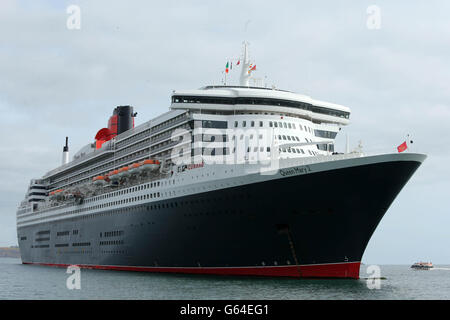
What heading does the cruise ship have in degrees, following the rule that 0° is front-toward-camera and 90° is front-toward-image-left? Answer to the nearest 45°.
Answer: approximately 315°

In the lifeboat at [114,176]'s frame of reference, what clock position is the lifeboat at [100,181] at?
the lifeboat at [100,181] is roughly at 7 o'clock from the lifeboat at [114,176].
